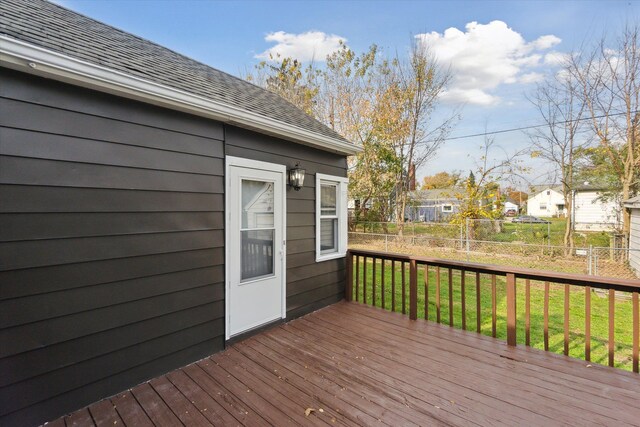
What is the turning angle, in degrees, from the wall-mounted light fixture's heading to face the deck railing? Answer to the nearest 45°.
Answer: approximately 45° to its left

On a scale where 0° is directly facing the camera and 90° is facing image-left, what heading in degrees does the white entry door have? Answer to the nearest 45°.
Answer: approximately 315°

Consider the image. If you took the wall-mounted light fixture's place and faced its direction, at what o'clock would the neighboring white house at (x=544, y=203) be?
The neighboring white house is roughly at 9 o'clock from the wall-mounted light fixture.

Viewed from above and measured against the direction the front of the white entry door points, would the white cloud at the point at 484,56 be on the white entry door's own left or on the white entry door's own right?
on the white entry door's own left

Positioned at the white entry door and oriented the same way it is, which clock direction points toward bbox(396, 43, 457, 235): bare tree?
The bare tree is roughly at 9 o'clock from the white entry door.

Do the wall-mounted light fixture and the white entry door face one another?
no

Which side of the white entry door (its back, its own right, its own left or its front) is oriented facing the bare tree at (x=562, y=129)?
left

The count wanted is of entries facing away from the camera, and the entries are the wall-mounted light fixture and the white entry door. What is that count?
0

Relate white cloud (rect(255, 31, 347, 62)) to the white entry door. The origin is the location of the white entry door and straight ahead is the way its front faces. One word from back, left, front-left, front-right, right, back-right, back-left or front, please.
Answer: back-left

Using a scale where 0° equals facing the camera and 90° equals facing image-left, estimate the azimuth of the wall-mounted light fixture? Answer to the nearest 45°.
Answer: approximately 315°

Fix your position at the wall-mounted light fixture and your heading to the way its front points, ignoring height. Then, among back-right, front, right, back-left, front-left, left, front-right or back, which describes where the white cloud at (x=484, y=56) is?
left

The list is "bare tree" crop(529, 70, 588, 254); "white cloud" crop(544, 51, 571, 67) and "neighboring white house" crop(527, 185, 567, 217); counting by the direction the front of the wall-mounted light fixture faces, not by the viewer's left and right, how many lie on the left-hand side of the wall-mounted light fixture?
3

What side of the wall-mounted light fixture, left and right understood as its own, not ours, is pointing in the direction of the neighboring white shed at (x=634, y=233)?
left

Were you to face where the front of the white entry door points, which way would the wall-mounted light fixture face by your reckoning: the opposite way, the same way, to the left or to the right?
the same way

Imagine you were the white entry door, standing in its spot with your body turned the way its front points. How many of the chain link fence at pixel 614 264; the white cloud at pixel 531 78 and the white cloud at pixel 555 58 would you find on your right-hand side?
0

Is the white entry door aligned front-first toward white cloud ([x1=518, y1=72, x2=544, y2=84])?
no
